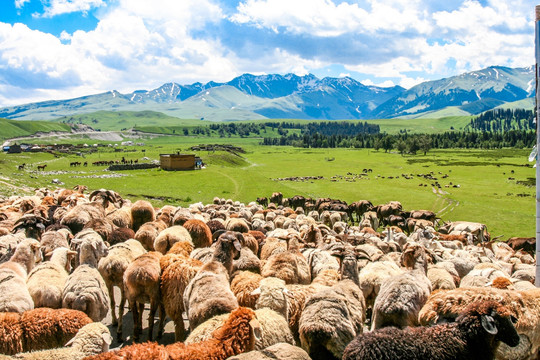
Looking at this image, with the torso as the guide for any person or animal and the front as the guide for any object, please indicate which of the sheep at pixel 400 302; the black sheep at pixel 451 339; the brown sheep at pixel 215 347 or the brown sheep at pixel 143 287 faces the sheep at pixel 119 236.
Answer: the brown sheep at pixel 143 287

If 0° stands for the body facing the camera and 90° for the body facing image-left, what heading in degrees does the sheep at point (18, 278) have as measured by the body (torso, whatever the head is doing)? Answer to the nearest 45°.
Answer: approximately 225°

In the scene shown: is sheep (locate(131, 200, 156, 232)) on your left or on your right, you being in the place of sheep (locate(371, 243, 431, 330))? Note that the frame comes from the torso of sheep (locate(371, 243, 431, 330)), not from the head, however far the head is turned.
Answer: on your left

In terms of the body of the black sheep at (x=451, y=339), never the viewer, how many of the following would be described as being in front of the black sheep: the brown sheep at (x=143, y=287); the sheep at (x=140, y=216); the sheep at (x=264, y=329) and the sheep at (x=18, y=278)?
0

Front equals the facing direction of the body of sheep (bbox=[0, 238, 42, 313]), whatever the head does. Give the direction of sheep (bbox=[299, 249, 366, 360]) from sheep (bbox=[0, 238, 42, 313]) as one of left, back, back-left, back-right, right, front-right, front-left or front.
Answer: right

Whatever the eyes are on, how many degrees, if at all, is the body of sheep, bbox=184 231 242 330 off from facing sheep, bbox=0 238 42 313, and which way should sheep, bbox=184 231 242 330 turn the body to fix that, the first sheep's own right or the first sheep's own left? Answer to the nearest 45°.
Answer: approximately 135° to the first sheep's own left

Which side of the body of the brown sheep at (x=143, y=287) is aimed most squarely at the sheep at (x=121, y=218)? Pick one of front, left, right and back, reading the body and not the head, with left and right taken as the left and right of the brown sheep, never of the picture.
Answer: front

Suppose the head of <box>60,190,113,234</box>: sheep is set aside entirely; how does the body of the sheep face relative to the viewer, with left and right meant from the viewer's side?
facing away from the viewer and to the right of the viewer

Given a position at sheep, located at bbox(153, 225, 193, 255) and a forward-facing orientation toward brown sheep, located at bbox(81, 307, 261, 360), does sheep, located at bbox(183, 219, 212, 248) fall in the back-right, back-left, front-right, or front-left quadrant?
back-left

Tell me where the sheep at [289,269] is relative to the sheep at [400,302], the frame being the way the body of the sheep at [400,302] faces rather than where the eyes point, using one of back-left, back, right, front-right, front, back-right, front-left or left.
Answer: left

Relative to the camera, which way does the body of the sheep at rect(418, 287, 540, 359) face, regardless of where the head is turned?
to the viewer's right

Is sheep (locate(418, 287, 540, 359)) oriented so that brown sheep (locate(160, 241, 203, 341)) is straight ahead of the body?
no

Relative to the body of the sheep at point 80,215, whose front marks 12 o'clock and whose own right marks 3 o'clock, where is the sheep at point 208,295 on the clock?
the sheep at point 208,295 is roughly at 4 o'clock from the sheep at point 80,215.

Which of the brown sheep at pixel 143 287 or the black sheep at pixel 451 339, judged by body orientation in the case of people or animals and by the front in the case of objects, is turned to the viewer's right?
the black sheep
